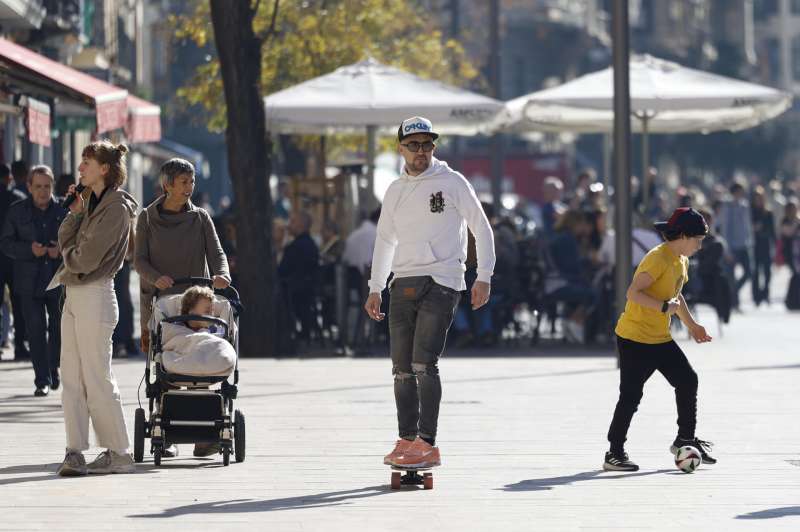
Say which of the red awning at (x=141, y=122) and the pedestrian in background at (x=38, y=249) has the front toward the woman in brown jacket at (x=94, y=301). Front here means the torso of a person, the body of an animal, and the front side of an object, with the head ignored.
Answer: the pedestrian in background

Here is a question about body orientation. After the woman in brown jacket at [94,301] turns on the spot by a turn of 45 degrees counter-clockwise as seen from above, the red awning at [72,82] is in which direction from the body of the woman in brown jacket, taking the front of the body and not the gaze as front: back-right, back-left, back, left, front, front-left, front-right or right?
back-right

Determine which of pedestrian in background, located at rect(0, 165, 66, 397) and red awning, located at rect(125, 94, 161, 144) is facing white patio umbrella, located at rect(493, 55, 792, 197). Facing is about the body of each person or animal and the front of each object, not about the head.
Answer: the red awning

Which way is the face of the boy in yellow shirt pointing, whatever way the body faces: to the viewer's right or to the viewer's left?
to the viewer's right

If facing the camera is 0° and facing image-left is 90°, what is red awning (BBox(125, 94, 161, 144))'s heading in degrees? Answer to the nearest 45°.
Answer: approximately 270°

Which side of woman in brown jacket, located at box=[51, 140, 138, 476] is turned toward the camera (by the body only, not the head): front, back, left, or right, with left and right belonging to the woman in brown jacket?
left

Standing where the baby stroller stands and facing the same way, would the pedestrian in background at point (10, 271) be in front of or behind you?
behind

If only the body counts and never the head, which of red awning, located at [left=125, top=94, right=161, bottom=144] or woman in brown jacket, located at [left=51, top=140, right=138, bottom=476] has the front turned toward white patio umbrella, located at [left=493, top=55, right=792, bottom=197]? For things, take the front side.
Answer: the red awning
